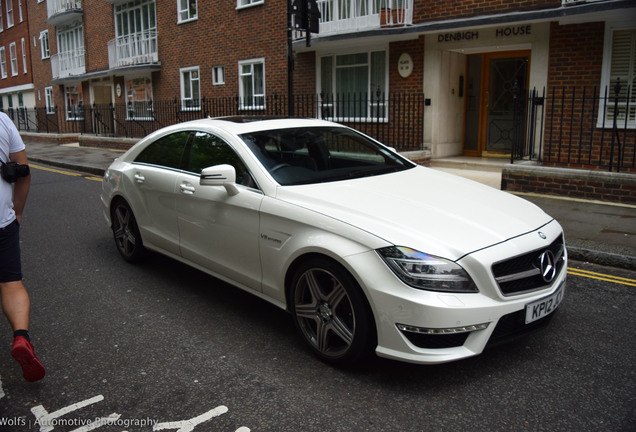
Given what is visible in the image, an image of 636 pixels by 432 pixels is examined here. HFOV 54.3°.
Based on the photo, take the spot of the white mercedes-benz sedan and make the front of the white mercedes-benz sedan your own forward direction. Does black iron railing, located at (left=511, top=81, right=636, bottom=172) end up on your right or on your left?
on your left

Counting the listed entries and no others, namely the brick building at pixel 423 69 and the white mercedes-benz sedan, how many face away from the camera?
0

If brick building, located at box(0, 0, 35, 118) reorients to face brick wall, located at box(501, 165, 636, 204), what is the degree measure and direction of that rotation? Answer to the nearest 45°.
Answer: approximately 45° to its left

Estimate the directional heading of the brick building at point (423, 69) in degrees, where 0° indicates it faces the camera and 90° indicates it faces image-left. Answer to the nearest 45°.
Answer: approximately 45°

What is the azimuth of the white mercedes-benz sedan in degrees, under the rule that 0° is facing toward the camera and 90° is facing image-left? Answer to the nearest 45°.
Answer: approximately 315°

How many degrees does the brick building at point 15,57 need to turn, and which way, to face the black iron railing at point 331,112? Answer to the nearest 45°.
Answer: approximately 45° to its left

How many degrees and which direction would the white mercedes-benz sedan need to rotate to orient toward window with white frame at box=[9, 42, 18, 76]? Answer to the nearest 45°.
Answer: approximately 180°

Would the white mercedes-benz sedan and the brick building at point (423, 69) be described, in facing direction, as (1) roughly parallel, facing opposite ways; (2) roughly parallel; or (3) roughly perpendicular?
roughly perpendicular

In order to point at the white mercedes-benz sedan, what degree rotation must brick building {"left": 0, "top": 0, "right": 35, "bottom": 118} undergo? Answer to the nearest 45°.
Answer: approximately 45° to its left

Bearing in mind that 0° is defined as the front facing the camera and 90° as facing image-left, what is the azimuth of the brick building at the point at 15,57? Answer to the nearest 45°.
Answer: approximately 45°

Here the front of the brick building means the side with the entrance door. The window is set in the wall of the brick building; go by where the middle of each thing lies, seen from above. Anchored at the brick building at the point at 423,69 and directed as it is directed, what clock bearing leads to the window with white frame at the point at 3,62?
The window with white frame is roughly at 3 o'clock from the brick building.

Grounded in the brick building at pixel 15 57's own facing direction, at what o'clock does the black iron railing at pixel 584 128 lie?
The black iron railing is roughly at 10 o'clock from the brick building.

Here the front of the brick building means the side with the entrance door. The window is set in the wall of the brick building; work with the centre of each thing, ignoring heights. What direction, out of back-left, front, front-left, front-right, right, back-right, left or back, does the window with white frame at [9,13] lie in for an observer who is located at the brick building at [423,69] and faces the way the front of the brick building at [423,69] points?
right
